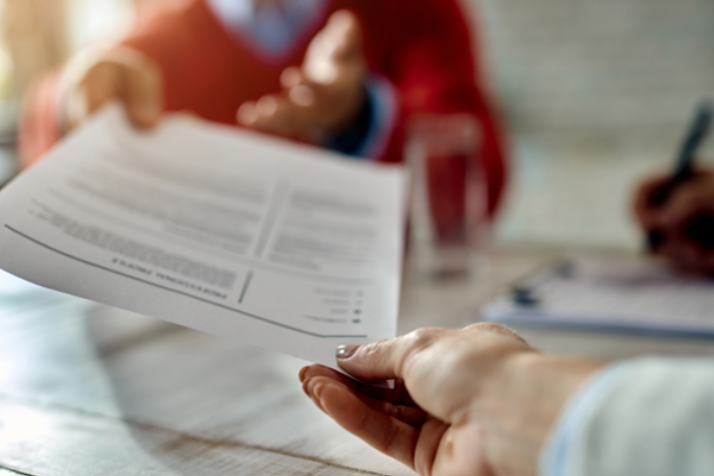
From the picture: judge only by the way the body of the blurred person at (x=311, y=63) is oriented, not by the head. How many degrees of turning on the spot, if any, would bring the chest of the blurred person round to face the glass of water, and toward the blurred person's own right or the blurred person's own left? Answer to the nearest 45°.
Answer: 0° — they already face it

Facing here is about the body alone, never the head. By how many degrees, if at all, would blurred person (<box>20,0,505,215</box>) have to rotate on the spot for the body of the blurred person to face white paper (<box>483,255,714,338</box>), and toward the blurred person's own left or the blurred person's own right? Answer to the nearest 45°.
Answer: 0° — they already face it

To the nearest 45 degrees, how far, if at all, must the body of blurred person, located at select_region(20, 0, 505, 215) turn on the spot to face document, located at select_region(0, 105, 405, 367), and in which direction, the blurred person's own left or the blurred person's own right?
0° — they already face it

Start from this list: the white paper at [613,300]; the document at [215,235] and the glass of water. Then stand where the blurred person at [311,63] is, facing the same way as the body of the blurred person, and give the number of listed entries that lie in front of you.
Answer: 3

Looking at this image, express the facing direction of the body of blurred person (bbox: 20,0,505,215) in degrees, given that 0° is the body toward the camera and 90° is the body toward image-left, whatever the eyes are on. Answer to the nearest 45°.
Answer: approximately 0°
